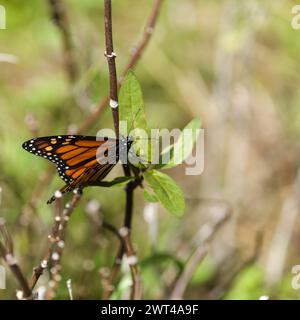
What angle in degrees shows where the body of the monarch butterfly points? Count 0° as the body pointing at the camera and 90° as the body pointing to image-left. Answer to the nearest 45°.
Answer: approximately 270°
